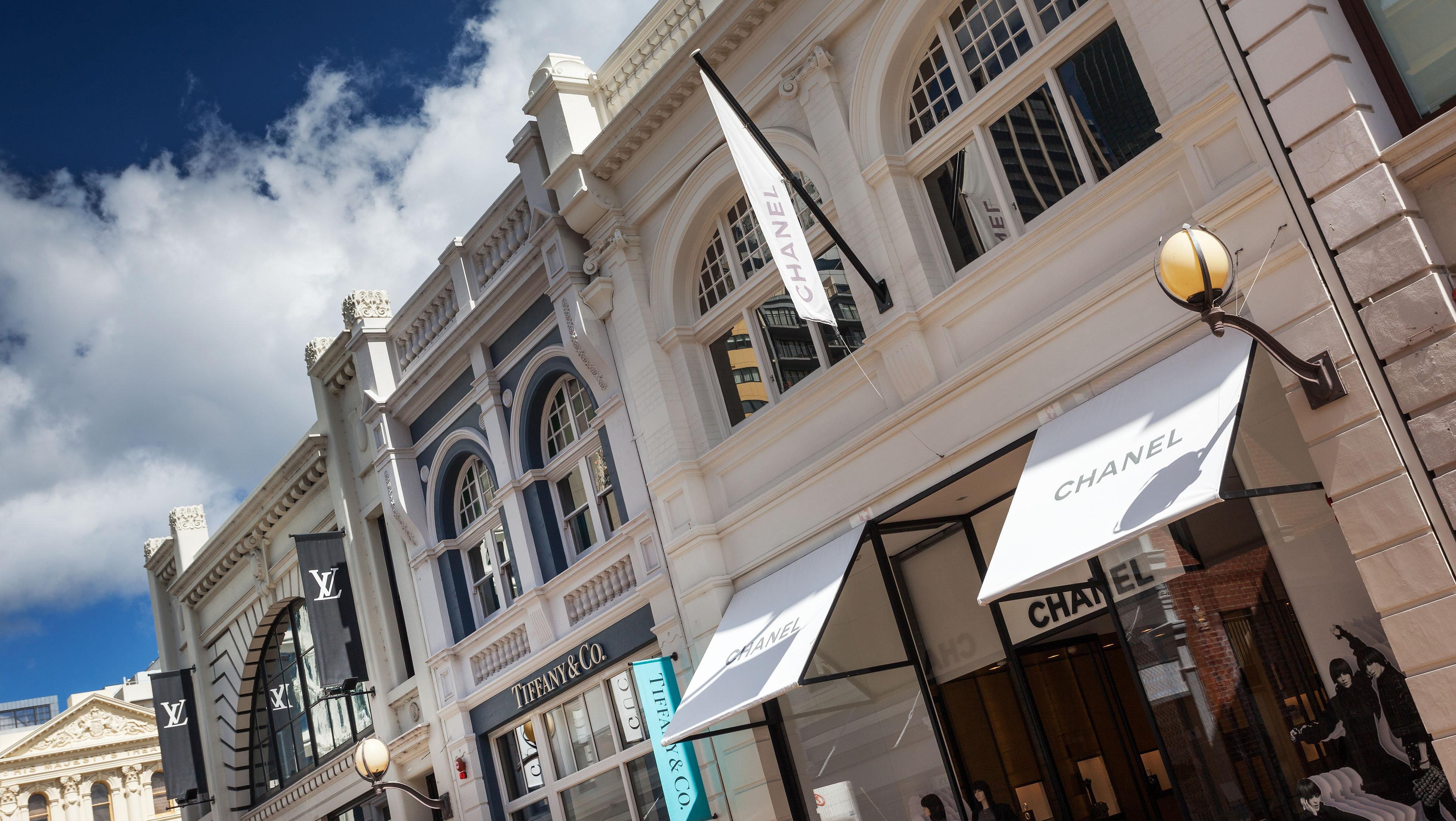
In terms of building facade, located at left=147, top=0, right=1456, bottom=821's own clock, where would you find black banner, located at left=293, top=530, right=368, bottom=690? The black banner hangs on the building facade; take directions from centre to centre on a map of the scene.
The black banner is roughly at 3 o'clock from the building facade.

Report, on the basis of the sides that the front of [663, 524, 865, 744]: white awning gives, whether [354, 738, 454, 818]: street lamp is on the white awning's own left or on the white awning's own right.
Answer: on the white awning's own right

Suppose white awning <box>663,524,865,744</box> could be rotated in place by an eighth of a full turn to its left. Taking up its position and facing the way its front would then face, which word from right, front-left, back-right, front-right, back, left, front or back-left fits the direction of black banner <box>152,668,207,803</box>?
back-right

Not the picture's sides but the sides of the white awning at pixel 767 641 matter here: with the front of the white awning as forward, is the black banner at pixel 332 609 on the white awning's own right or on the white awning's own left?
on the white awning's own right

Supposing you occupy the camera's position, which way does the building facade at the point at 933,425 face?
facing the viewer and to the left of the viewer

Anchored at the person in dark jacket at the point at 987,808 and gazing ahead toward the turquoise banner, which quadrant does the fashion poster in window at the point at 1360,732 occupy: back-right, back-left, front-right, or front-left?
back-left

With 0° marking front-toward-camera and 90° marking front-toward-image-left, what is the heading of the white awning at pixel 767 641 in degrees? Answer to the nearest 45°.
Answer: approximately 45°
